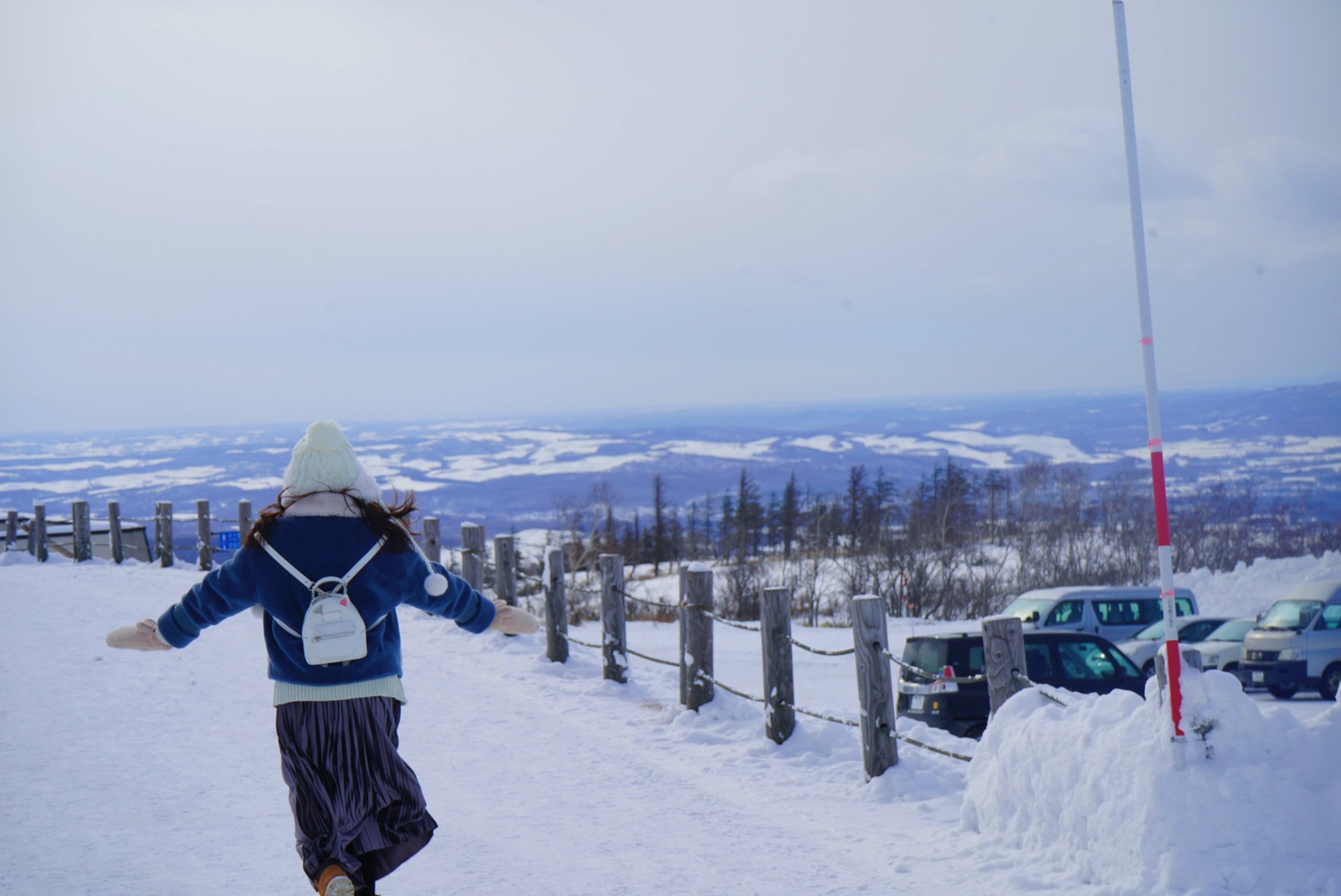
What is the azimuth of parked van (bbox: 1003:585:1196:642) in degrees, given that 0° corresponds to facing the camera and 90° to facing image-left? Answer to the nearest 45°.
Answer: approximately 45°

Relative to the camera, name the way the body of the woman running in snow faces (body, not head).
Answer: away from the camera

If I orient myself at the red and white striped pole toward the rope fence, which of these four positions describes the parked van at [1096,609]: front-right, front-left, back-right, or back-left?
front-right

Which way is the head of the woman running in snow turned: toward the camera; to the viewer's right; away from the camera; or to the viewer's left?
away from the camera

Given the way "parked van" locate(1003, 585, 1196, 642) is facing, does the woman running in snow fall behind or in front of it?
in front

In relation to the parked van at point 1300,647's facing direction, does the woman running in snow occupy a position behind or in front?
in front

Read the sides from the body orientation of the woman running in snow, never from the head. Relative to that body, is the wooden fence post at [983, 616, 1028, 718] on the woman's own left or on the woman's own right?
on the woman's own right

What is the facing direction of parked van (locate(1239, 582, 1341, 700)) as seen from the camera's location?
facing the viewer and to the left of the viewer

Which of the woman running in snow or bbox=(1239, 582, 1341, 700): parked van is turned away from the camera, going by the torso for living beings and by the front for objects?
the woman running in snow

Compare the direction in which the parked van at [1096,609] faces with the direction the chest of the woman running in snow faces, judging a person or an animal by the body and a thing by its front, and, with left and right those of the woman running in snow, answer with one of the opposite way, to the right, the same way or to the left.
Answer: to the left

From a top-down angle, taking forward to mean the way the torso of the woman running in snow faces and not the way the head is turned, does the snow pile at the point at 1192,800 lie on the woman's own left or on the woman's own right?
on the woman's own right

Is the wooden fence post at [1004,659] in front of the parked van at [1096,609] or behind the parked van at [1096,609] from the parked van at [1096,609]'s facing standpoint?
in front
